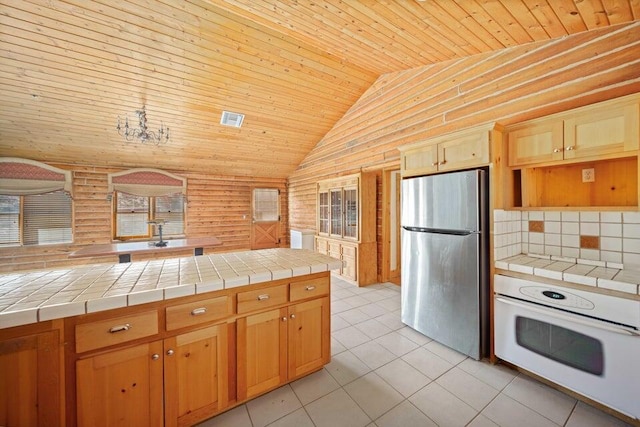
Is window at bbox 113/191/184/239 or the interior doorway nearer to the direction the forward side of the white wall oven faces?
the window

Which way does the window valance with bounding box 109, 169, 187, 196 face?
toward the camera

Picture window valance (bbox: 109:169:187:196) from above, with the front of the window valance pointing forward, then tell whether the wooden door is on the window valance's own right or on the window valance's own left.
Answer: on the window valance's own left

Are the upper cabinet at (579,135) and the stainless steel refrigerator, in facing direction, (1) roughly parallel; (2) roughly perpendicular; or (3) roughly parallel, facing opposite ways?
roughly parallel

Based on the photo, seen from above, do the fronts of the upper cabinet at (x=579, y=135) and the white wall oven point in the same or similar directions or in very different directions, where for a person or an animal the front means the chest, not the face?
same or similar directions

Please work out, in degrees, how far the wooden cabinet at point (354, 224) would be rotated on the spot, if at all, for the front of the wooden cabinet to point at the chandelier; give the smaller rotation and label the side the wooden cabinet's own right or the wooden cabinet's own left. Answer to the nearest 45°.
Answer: approximately 45° to the wooden cabinet's own right

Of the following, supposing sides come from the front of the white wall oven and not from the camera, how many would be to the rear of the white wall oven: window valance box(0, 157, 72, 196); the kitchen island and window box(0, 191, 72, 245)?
0

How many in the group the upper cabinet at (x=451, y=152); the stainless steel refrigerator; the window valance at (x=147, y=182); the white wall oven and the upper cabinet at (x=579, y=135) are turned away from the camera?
0

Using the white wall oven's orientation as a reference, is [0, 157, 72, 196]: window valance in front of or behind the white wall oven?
in front

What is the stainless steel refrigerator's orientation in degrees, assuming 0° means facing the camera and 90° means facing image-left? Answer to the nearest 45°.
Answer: approximately 45°

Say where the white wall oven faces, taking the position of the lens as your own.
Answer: facing the viewer and to the left of the viewer

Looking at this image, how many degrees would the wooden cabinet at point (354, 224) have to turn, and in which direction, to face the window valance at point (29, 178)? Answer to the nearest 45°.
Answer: approximately 45° to its right

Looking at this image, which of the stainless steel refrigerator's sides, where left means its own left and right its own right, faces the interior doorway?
right

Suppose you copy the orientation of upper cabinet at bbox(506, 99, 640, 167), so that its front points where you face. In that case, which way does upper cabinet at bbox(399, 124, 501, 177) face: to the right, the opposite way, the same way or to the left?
the same way

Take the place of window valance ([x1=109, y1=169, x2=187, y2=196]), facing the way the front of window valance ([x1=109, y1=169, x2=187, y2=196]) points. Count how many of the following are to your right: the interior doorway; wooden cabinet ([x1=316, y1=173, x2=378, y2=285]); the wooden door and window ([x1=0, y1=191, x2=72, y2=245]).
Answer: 1

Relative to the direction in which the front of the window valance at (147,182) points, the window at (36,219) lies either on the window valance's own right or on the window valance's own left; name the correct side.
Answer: on the window valance's own right

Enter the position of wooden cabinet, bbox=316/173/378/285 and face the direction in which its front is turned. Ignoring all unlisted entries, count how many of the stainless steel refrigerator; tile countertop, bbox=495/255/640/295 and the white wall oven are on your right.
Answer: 0
